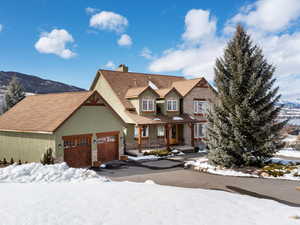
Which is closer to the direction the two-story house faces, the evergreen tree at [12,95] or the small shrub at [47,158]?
the small shrub

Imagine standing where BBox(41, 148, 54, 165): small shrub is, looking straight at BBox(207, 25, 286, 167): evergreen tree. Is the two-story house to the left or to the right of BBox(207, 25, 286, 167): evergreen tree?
left

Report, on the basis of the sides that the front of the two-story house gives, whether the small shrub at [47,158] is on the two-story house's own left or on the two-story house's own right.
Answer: on the two-story house's own right

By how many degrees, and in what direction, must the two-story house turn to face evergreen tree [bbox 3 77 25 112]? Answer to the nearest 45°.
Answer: approximately 180°

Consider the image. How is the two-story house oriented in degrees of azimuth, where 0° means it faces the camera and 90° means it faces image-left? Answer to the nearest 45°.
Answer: approximately 315°
